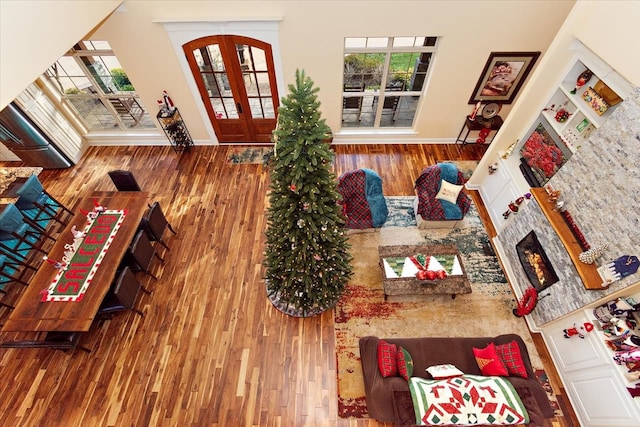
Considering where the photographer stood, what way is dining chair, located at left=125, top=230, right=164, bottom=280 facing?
facing away from the viewer and to the left of the viewer

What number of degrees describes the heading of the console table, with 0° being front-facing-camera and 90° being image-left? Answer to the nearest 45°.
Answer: approximately 0°

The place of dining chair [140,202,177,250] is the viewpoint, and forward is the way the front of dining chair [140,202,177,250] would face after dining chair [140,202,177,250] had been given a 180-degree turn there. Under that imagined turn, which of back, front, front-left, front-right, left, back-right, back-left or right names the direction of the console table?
front

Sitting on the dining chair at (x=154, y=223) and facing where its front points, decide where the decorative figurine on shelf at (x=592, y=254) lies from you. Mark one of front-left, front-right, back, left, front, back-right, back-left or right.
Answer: back

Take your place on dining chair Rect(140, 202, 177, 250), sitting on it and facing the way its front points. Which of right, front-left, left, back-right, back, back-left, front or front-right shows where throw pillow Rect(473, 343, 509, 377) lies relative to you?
back

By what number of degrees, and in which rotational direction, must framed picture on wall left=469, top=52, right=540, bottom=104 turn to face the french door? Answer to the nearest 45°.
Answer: approximately 45° to its right

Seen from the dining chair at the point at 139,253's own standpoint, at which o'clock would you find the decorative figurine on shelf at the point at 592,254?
The decorative figurine on shelf is roughly at 6 o'clock from the dining chair.

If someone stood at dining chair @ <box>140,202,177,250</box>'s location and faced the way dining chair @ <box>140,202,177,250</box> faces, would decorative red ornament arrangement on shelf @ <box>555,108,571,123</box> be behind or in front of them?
behind
